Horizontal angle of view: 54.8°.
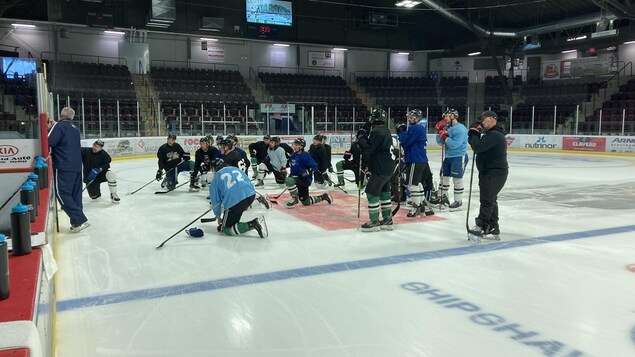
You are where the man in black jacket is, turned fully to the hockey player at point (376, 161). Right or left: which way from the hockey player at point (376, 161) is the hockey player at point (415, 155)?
right

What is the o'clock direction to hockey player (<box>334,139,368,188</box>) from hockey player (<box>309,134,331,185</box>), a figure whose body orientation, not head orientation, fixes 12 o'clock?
hockey player (<box>334,139,368,188</box>) is roughly at 9 o'clock from hockey player (<box>309,134,331,185</box>).

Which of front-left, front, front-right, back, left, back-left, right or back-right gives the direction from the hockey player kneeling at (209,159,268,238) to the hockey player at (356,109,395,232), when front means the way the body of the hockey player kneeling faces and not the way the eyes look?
back-right

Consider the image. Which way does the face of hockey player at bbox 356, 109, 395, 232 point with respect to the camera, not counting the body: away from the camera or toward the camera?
away from the camera

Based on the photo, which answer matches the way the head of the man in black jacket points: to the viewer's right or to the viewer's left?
to the viewer's left

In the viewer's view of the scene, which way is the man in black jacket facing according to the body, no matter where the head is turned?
to the viewer's left

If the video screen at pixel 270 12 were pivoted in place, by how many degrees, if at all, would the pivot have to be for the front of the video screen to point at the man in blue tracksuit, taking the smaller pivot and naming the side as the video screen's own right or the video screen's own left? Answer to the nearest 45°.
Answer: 0° — it already faces them

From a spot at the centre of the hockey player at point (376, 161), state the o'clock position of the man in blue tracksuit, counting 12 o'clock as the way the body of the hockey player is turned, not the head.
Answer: The man in blue tracksuit is roughly at 10 o'clock from the hockey player.
